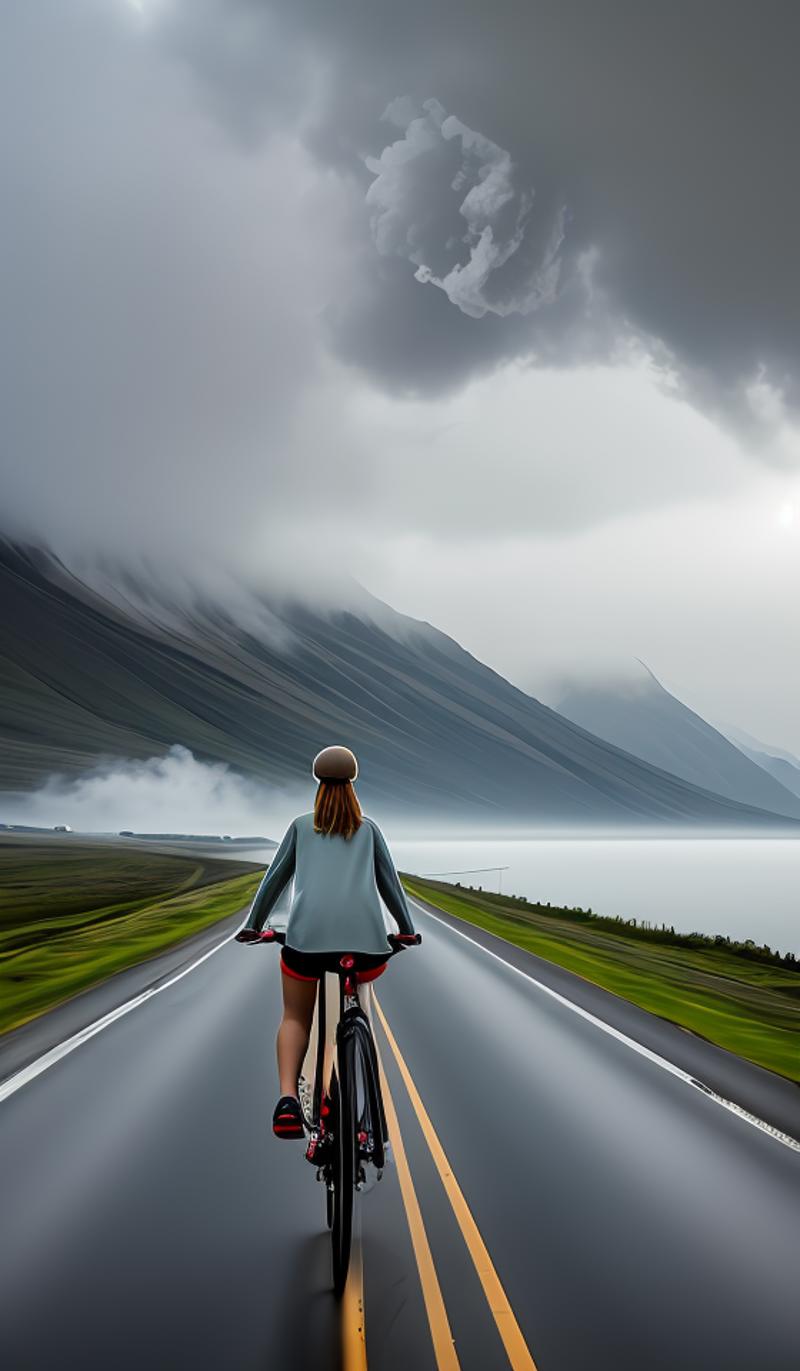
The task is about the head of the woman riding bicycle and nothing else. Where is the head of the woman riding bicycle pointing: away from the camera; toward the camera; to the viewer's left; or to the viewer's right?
away from the camera

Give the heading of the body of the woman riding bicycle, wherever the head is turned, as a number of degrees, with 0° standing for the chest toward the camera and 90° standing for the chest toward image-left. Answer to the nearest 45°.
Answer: approximately 180°
